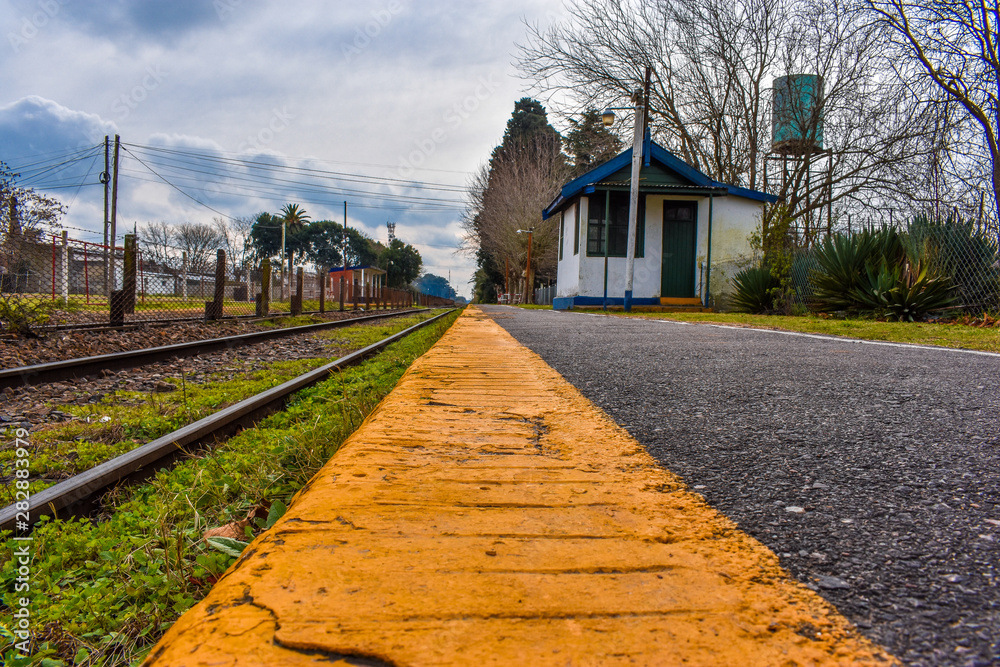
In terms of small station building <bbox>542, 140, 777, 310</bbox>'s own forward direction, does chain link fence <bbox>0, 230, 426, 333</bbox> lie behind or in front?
in front

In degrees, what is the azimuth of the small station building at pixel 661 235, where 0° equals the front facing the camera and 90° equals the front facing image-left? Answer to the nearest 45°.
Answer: approximately 0°

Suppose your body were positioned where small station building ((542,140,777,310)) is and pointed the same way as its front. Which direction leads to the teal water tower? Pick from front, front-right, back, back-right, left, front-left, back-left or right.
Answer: back-left

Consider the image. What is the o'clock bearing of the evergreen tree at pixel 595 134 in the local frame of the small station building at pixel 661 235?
The evergreen tree is roughly at 5 o'clock from the small station building.

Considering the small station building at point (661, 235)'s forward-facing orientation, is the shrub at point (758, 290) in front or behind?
in front

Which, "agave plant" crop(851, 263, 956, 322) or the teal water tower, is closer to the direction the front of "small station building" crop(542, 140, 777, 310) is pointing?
the agave plant
